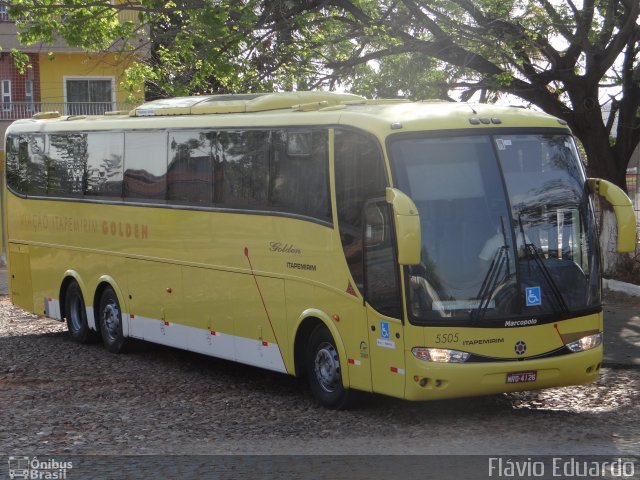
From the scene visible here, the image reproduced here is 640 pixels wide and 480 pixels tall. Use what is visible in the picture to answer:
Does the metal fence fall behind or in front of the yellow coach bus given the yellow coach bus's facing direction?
behind

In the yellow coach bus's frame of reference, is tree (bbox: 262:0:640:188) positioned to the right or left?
on its left

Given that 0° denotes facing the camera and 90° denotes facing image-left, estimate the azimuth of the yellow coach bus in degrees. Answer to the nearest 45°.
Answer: approximately 315°
